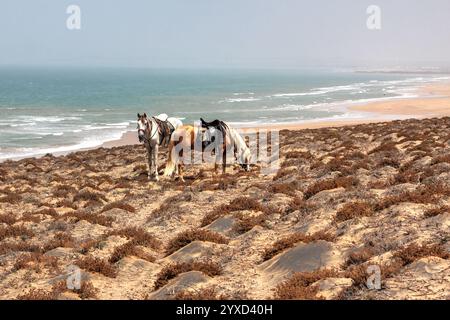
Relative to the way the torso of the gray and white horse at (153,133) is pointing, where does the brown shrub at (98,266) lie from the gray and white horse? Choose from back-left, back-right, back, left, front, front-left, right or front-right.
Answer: front-left

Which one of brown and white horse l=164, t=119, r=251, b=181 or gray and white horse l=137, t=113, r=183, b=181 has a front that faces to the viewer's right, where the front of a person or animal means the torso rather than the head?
brown and white horse l=164, t=119, r=251, b=181

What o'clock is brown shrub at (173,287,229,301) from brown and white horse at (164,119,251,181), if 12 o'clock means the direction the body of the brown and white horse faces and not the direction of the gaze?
The brown shrub is roughly at 3 o'clock from the brown and white horse.

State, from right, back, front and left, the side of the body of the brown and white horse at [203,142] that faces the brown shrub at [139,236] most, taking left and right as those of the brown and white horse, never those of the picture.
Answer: right

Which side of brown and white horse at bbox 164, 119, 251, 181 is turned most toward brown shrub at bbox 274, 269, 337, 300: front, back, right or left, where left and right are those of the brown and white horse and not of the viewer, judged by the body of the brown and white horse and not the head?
right

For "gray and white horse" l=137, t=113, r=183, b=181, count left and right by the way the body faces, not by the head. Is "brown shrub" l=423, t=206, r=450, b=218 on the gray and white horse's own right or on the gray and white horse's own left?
on the gray and white horse's own left

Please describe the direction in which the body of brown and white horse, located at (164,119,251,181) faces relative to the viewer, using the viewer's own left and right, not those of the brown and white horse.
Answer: facing to the right of the viewer

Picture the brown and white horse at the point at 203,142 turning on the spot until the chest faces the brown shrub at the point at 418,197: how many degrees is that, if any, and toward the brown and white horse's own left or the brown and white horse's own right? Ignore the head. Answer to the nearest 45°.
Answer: approximately 45° to the brown and white horse's own right

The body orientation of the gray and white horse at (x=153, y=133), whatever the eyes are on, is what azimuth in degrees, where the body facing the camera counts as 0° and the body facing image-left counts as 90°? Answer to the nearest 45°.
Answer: approximately 45°

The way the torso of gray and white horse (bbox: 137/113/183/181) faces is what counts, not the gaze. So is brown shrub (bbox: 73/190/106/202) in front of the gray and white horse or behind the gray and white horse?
in front

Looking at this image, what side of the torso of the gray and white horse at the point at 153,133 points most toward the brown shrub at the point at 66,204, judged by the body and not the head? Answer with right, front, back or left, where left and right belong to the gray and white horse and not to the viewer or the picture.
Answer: front

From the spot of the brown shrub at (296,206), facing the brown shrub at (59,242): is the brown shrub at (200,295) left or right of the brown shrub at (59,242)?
left
